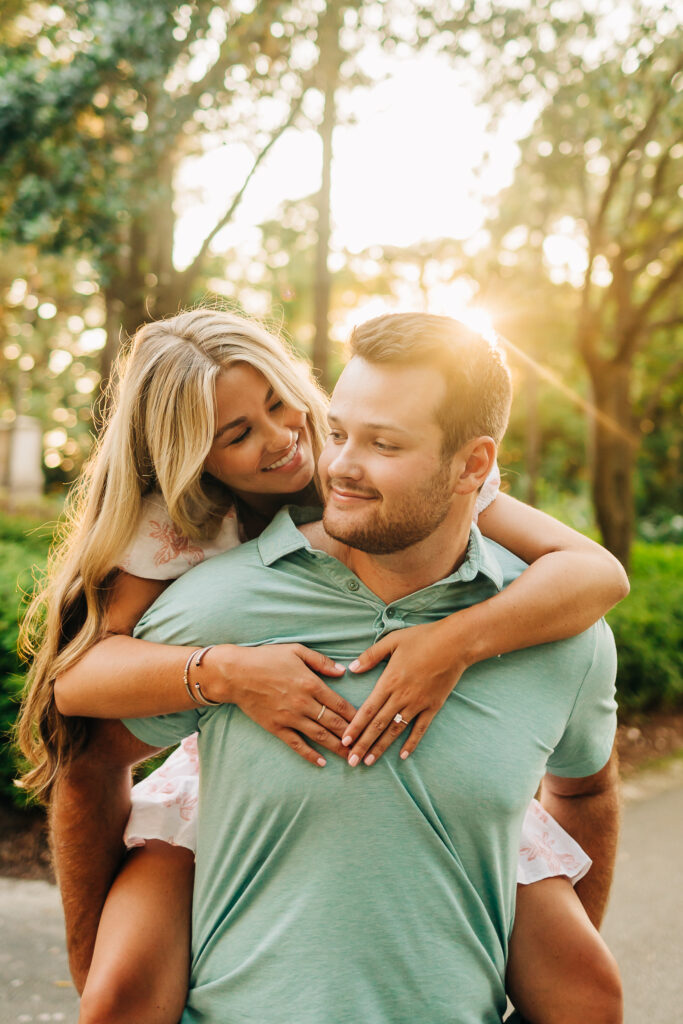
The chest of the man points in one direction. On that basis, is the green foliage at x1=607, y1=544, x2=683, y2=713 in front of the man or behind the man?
behind

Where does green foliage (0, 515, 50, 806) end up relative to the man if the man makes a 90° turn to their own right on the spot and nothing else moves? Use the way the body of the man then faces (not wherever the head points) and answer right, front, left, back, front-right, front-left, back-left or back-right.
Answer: front-right

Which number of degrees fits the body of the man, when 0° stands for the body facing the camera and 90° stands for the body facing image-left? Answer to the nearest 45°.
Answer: approximately 0°

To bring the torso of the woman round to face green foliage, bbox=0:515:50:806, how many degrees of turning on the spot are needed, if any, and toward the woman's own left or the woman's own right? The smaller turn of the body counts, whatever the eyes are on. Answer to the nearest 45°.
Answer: approximately 135° to the woman's own right

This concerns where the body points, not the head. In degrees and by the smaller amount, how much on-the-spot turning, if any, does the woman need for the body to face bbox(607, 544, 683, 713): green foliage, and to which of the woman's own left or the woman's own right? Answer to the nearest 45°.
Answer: approximately 135° to the woman's own left

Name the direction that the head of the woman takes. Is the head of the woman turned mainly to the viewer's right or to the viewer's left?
to the viewer's right
